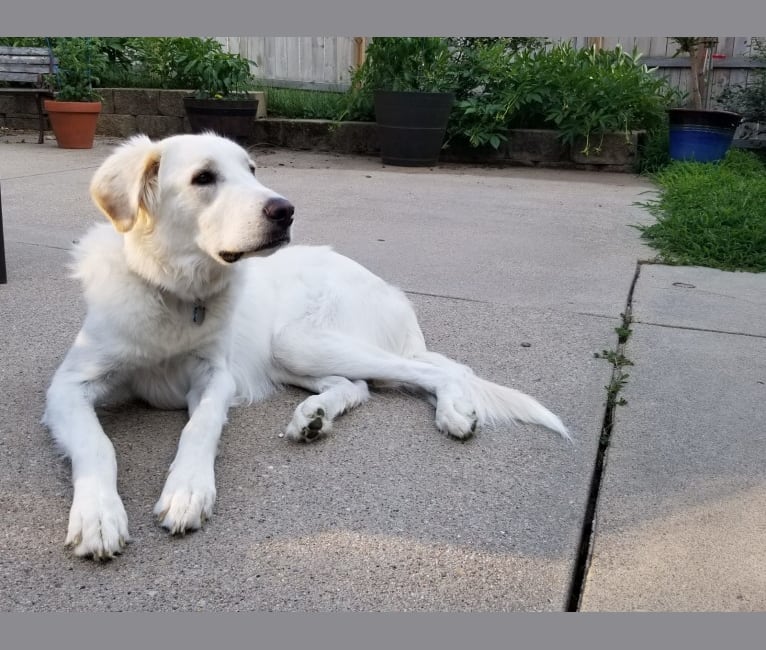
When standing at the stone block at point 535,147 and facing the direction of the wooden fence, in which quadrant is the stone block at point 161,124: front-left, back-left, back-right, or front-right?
front-left

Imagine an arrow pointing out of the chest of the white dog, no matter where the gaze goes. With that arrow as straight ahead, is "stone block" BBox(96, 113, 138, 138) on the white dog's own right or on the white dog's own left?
on the white dog's own right

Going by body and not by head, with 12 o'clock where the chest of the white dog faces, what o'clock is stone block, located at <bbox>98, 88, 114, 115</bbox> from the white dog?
The stone block is roughly at 4 o'clock from the white dog.

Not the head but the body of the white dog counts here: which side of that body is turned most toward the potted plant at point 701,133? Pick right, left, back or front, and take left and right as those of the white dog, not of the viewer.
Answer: back

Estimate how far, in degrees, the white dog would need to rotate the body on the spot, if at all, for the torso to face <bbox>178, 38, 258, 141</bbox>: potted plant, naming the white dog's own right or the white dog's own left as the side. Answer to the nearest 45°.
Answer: approximately 135° to the white dog's own right

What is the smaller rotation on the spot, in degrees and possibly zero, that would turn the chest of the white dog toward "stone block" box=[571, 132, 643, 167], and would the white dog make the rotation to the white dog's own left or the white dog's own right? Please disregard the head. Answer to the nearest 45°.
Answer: approximately 180°

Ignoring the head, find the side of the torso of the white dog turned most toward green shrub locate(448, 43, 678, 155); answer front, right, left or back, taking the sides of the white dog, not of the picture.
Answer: back

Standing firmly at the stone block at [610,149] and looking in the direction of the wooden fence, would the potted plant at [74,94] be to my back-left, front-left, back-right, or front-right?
front-left

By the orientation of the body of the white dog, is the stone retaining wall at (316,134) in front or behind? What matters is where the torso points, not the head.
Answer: behind

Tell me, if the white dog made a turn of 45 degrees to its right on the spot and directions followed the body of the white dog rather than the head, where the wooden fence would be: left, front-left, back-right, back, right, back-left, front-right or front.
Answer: right

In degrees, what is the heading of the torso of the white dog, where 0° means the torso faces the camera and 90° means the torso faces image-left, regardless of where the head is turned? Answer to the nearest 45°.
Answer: approximately 45°

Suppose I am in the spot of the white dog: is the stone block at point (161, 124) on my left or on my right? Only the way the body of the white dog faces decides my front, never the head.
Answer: on my right

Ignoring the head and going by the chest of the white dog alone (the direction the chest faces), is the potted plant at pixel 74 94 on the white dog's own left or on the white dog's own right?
on the white dog's own right
